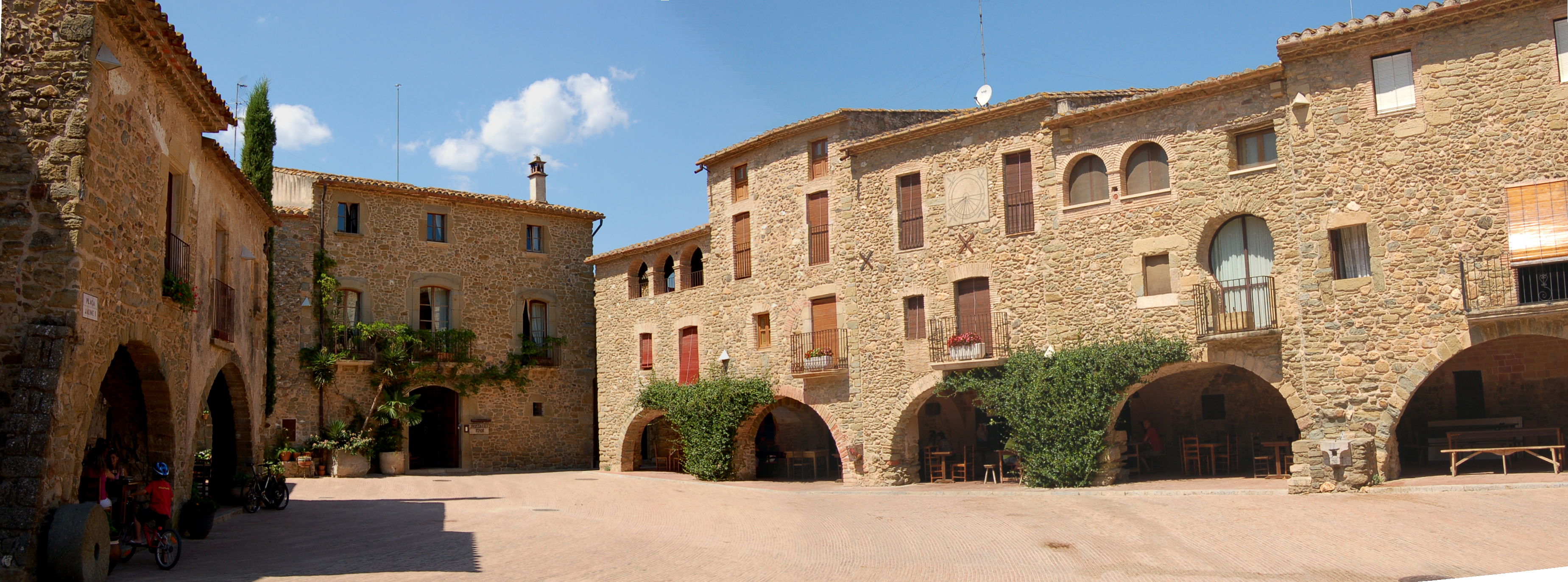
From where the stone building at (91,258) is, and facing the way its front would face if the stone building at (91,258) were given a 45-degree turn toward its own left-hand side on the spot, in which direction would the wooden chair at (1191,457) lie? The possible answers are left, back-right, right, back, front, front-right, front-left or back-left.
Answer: front

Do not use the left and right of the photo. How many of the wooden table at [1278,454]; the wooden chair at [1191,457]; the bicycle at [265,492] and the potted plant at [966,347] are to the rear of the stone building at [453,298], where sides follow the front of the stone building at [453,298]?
0

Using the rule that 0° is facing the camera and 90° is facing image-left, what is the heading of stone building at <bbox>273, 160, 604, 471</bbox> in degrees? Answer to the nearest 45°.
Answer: approximately 0°

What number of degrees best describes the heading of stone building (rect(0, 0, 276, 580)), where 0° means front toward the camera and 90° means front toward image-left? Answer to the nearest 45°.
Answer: approximately 315°

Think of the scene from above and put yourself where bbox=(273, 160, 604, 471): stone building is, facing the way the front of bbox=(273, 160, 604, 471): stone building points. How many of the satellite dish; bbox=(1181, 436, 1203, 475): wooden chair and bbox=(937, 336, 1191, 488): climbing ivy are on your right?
0

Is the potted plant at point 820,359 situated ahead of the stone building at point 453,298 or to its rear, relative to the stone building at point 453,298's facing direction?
ahead

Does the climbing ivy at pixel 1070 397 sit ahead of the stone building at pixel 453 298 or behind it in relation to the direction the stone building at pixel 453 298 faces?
ahead

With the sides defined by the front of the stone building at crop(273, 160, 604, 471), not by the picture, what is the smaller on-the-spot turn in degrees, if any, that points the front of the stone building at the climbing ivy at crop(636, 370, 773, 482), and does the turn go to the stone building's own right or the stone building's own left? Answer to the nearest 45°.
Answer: approximately 45° to the stone building's own left

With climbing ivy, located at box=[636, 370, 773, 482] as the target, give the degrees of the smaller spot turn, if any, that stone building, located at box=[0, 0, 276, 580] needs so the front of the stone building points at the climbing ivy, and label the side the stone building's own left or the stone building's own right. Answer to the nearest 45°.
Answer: approximately 90° to the stone building's own left

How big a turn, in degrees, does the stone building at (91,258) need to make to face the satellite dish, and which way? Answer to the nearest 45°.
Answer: approximately 45° to its left

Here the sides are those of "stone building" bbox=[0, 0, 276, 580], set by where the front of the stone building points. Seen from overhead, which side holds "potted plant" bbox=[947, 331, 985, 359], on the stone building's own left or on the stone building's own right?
on the stone building's own left

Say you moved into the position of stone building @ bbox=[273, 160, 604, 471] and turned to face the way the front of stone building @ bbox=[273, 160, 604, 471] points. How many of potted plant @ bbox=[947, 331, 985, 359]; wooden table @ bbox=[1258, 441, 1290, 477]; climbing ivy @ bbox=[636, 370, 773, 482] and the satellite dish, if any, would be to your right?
0

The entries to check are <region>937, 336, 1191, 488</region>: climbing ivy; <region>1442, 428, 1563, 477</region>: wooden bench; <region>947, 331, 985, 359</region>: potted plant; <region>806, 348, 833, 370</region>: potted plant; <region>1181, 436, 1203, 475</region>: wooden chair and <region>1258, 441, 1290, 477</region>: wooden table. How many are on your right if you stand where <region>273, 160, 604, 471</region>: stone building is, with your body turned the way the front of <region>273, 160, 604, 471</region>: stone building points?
0

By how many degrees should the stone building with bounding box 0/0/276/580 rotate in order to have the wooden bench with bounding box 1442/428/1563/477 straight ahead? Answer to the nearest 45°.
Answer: approximately 45° to its left

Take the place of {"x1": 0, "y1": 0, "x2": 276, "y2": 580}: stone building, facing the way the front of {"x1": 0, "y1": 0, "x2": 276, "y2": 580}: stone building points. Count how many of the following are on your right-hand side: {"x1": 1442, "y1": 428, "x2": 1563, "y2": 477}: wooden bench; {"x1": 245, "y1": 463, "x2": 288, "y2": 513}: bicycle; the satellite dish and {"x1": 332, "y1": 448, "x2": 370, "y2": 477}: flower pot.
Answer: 0

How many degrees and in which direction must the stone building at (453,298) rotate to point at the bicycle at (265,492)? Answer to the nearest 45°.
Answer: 0° — it already faces it

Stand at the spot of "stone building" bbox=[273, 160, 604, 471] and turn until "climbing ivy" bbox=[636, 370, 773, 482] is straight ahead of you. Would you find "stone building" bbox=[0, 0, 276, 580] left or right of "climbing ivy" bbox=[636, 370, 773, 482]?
right

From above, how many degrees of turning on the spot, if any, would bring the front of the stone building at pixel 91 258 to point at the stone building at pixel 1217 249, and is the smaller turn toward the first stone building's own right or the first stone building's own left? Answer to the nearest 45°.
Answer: approximately 45° to the first stone building's own left

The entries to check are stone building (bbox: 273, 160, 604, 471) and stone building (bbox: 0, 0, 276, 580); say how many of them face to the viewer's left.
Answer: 0
